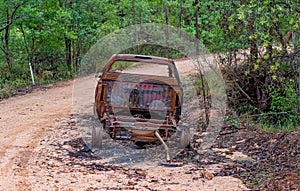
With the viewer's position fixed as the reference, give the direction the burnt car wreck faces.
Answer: facing away from the viewer
